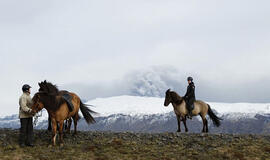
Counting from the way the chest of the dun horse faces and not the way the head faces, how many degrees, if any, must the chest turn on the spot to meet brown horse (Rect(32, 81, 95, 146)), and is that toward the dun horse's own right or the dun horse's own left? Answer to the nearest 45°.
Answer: approximately 45° to the dun horse's own left

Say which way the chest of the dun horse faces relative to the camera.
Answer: to the viewer's left

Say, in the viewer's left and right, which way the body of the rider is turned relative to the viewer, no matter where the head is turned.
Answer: facing to the left of the viewer

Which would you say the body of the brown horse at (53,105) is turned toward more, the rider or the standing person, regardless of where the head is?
the standing person

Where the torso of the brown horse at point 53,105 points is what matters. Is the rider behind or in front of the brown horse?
behind

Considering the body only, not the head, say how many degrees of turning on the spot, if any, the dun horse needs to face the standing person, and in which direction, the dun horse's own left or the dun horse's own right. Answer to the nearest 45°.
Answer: approximately 45° to the dun horse's own left
